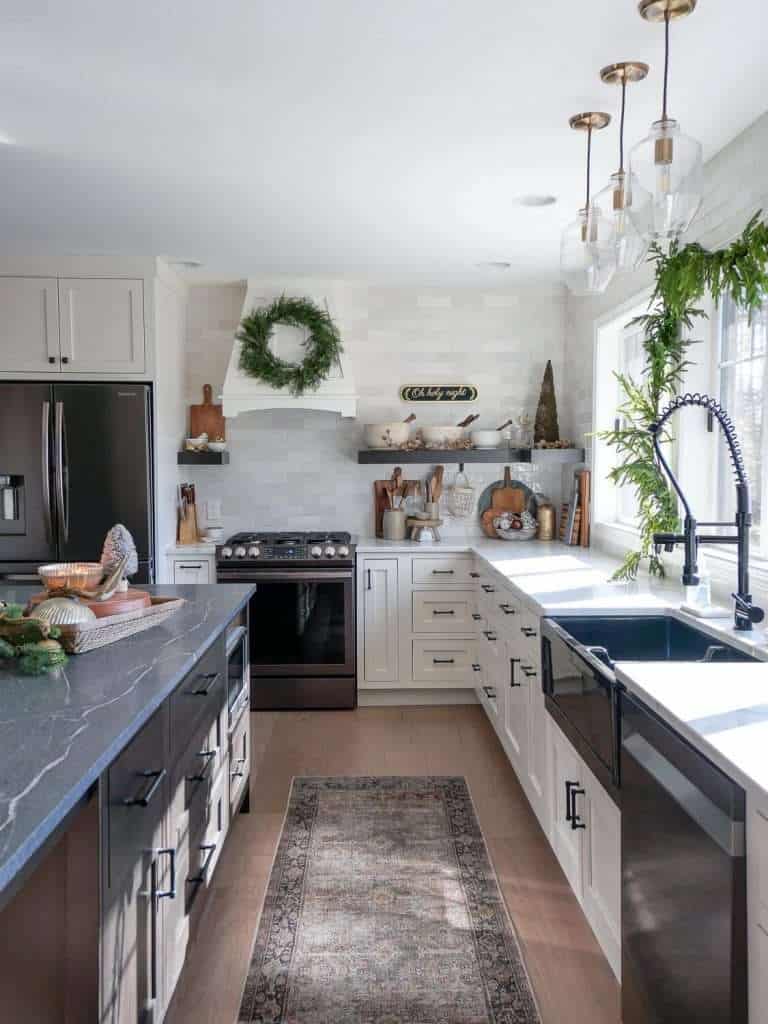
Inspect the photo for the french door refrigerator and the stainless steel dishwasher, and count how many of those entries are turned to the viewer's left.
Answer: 1

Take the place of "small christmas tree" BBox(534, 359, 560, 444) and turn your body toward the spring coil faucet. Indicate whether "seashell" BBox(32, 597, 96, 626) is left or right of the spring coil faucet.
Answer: right

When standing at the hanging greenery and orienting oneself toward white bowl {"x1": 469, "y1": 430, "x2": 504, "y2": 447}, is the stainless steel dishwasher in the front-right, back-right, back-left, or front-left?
back-left

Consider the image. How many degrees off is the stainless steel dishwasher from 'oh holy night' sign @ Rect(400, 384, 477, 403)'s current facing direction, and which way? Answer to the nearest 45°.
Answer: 0° — it already faces it

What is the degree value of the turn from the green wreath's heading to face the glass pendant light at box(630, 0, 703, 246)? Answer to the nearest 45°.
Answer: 0° — it already faces it

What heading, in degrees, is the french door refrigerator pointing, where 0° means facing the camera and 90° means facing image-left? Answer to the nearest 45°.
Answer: approximately 0°

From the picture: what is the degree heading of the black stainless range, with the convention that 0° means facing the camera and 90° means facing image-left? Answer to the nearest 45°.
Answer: approximately 0°
